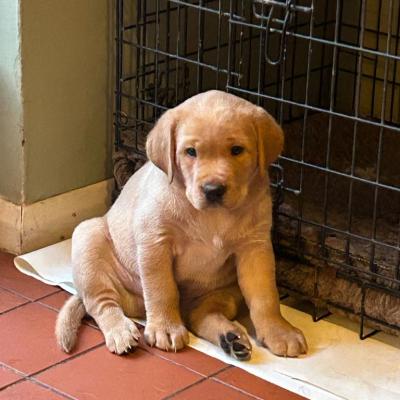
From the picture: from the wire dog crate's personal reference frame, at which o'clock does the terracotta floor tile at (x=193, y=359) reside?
The terracotta floor tile is roughly at 11 o'clock from the wire dog crate.

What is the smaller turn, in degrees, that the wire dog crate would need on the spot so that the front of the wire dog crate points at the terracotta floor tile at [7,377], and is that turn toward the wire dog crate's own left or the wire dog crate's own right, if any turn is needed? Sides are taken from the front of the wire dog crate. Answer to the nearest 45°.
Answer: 0° — it already faces it

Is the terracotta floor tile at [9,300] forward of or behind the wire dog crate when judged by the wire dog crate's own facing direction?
forward

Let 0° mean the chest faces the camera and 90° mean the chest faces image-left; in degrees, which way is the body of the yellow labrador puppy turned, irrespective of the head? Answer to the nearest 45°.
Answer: approximately 315°

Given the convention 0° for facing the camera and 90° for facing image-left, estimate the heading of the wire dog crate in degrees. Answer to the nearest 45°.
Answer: approximately 45°
